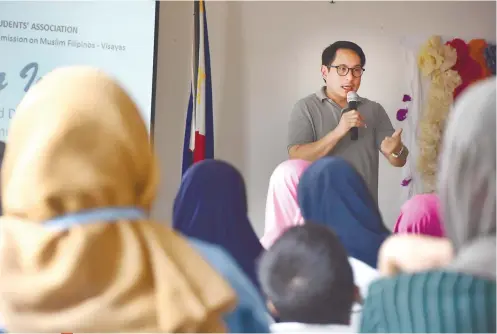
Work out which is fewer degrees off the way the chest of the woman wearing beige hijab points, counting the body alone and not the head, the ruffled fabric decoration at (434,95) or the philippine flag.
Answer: the philippine flag

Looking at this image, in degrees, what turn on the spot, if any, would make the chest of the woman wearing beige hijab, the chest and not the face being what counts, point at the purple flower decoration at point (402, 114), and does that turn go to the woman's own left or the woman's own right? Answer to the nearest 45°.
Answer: approximately 45° to the woman's own right

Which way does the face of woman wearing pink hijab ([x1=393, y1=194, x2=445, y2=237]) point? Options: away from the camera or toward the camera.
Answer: away from the camera

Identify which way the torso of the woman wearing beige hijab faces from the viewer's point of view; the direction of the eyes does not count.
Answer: away from the camera

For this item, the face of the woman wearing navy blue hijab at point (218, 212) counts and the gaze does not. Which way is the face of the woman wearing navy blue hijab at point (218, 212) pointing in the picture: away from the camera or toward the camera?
away from the camera

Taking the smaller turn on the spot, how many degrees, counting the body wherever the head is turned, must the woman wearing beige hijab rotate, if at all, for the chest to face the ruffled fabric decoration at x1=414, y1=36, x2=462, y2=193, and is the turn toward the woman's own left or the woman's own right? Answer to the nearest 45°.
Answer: approximately 45° to the woman's own right

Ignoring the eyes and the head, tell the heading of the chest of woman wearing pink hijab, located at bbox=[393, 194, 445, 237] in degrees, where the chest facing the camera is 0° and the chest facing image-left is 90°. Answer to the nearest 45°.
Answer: approximately 180°

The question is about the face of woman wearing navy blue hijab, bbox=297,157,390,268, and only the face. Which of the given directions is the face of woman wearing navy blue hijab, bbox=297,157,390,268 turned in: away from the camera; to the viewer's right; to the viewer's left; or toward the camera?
away from the camera
